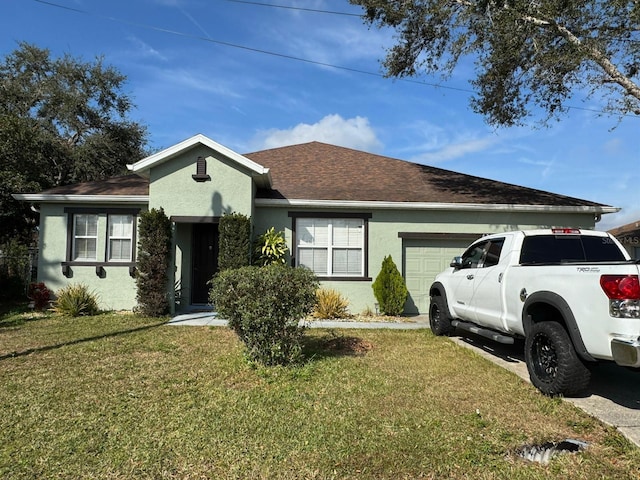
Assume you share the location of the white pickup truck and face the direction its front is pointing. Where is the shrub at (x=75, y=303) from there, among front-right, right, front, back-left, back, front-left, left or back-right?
front-left

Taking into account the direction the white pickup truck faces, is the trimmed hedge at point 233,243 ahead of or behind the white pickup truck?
ahead

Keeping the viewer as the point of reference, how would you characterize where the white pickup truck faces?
facing away from the viewer and to the left of the viewer

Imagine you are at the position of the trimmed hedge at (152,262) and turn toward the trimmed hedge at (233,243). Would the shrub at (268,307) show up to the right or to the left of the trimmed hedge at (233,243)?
right

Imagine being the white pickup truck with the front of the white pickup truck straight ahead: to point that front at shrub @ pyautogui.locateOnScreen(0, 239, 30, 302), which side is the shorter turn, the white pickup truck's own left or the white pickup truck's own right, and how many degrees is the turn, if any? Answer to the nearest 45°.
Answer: approximately 45° to the white pickup truck's own left

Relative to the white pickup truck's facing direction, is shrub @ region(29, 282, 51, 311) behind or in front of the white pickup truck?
in front

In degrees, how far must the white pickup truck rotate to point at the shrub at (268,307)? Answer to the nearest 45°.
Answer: approximately 45° to its left

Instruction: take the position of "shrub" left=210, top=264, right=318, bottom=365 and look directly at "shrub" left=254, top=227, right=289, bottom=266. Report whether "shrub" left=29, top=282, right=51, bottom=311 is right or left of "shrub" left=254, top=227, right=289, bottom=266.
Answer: left

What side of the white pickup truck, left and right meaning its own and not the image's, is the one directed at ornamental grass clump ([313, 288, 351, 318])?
front
